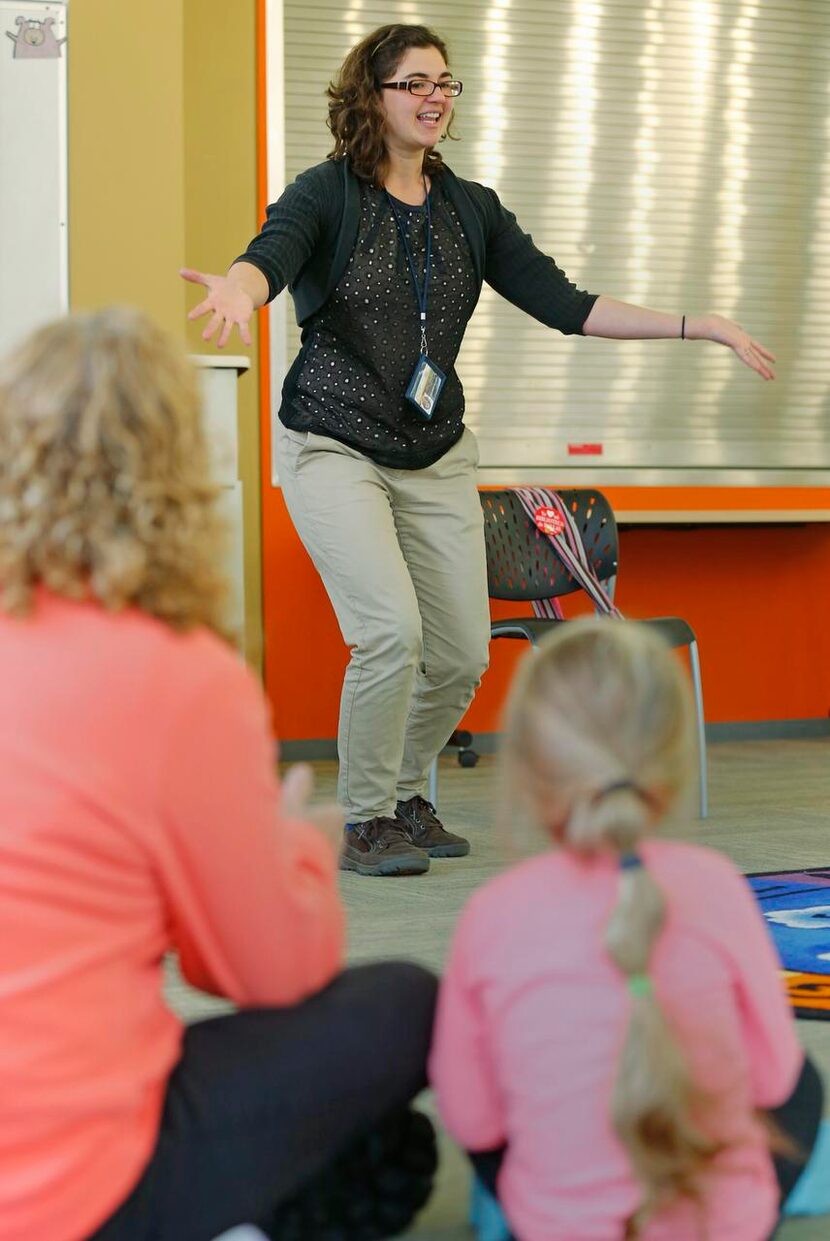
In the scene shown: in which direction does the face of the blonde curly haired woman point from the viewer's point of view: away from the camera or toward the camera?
away from the camera

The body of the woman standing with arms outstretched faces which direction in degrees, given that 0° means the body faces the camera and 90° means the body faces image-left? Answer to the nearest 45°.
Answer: approximately 315°

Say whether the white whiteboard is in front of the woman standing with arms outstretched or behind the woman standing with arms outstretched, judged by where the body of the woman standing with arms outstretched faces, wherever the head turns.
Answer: behind

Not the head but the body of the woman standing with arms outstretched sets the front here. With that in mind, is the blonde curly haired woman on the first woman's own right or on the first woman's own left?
on the first woman's own right

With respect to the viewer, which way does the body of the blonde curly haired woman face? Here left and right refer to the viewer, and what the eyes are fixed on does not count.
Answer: facing away from the viewer and to the right of the viewer

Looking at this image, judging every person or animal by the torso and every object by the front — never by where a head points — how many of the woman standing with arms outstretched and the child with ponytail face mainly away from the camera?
1

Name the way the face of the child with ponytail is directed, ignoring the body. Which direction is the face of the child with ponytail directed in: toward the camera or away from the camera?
away from the camera

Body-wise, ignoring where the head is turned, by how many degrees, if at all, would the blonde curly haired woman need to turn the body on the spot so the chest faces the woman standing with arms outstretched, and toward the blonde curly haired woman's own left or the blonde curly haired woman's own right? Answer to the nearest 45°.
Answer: approximately 45° to the blonde curly haired woman's own left

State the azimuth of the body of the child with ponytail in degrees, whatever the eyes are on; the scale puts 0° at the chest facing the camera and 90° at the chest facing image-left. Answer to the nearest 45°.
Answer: approximately 180°

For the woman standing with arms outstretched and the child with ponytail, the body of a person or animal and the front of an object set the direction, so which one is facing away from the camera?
the child with ponytail

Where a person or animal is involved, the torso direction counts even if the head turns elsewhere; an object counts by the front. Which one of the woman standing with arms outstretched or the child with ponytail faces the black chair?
the child with ponytail
